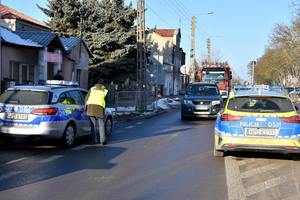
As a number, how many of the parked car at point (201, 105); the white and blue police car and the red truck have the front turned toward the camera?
2

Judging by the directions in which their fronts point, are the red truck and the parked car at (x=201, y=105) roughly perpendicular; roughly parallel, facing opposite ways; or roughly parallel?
roughly parallel

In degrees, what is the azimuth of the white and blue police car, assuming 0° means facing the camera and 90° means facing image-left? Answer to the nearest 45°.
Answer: approximately 225°

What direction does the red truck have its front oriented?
toward the camera

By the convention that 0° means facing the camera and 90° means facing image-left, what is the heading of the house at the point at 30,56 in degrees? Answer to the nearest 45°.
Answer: approximately 315°

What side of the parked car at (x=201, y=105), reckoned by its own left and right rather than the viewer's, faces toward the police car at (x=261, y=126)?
front

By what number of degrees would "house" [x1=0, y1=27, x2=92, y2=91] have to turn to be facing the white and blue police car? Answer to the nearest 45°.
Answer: approximately 45° to its right

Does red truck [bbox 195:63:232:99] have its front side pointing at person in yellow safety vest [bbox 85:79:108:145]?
yes

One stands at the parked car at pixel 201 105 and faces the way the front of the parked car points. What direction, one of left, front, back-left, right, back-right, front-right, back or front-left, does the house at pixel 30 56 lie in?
right

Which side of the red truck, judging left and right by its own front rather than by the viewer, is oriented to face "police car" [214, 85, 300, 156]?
front

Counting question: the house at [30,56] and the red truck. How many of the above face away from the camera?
0
